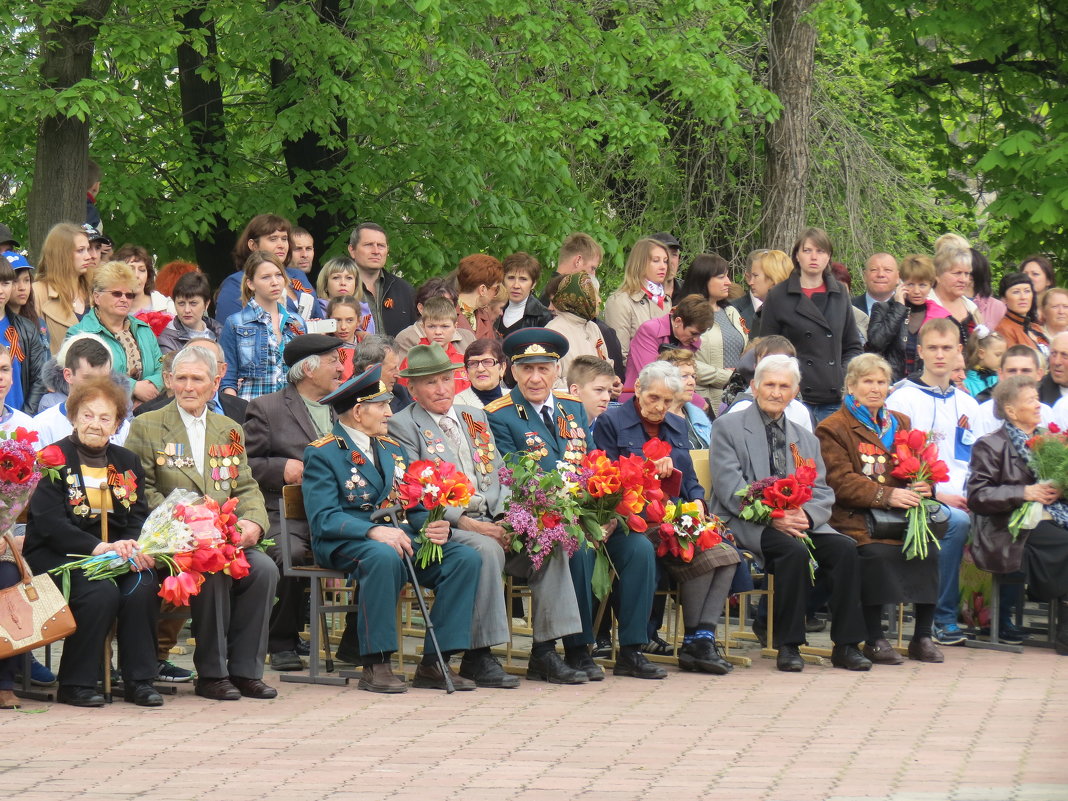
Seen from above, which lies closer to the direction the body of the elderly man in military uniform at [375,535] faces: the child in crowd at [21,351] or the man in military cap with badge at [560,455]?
the man in military cap with badge

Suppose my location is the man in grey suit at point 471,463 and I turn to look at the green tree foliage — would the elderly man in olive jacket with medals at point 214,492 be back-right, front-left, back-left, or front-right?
back-left

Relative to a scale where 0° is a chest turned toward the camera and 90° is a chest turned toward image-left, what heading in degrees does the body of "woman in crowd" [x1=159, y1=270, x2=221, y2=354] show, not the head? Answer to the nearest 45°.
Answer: approximately 0°

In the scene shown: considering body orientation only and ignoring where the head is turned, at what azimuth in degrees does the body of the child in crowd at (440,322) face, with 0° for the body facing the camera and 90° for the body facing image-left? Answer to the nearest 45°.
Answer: approximately 0°
